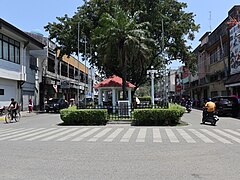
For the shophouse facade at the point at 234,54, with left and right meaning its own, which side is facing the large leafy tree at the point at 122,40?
front

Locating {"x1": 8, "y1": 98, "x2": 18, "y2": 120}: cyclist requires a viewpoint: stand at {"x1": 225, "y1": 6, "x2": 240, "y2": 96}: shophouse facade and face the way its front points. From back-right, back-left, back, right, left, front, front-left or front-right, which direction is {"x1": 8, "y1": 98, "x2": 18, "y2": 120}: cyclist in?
front

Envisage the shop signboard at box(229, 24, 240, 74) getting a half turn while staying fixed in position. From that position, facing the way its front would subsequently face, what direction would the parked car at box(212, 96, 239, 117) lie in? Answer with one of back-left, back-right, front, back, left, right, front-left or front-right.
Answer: back-right

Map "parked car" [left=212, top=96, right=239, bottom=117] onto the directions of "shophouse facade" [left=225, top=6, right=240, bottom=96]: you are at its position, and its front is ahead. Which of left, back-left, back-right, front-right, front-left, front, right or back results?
front-left

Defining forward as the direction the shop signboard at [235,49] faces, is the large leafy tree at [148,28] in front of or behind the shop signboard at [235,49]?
in front

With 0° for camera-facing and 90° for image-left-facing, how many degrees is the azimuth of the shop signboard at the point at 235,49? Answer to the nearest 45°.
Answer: approximately 45°

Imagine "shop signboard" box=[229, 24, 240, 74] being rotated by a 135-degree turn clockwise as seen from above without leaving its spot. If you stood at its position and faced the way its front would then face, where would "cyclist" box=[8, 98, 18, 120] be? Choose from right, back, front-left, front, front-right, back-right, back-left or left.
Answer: back-left

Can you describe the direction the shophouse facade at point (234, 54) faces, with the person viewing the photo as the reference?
facing the viewer and to the left of the viewer

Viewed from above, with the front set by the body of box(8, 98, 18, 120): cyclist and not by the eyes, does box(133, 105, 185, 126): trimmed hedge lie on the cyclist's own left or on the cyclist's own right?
on the cyclist's own left
